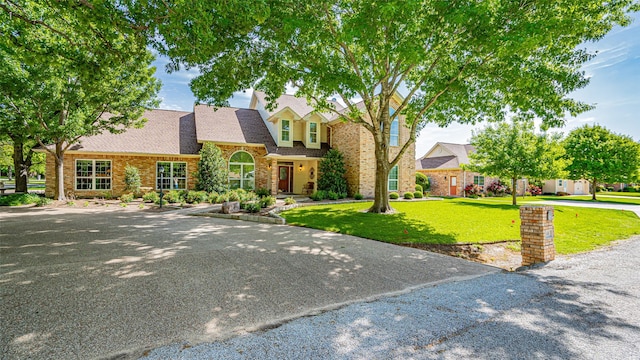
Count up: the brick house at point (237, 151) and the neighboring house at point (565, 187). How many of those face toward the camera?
2

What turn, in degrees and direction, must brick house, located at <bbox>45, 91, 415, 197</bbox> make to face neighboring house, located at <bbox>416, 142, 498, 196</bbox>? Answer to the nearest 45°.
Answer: approximately 90° to its left

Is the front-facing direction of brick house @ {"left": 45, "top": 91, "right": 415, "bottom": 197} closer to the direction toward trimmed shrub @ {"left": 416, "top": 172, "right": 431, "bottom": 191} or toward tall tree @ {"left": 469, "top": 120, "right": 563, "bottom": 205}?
the tall tree

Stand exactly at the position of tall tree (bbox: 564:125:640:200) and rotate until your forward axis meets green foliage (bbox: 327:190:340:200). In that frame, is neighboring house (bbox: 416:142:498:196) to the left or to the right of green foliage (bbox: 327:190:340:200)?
right

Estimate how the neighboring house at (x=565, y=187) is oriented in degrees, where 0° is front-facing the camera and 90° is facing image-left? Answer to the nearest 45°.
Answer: approximately 0°

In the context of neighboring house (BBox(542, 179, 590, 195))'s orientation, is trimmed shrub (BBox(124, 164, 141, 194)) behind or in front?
in front

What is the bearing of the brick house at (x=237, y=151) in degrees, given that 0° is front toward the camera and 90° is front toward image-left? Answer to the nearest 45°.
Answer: approximately 0°

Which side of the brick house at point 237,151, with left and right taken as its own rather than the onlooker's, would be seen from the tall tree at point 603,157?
left

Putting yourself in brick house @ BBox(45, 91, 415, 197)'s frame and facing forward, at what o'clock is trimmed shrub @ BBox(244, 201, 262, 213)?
The trimmed shrub is roughly at 12 o'clock from the brick house.

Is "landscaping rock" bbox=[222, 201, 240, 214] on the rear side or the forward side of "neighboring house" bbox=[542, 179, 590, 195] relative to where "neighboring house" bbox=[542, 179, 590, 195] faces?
on the forward side

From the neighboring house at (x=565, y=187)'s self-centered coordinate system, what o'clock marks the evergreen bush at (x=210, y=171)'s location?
The evergreen bush is roughly at 1 o'clock from the neighboring house.

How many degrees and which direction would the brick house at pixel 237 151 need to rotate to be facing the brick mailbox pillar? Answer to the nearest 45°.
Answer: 0° — it already faces it

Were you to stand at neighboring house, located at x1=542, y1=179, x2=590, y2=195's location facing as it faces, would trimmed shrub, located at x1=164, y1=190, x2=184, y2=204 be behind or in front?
in front
